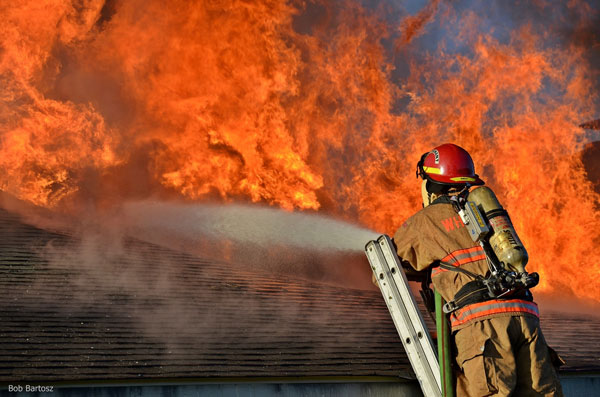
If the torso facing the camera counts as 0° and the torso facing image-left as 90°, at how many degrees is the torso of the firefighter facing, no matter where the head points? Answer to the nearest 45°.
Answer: approximately 135°
